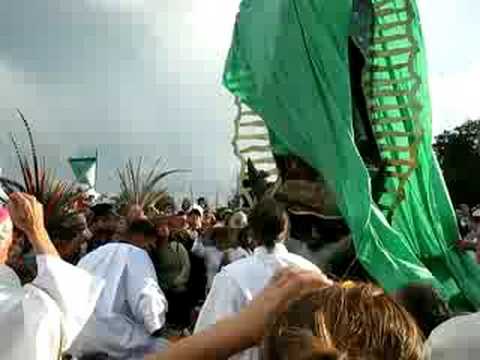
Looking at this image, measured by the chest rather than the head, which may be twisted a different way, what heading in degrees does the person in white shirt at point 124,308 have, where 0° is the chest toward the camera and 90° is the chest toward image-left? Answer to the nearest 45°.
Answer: approximately 225°

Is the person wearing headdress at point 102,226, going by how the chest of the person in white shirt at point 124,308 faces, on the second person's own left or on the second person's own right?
on the second person's own left

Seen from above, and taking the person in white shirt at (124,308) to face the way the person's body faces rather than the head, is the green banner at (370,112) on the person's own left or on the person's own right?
on the person's own right

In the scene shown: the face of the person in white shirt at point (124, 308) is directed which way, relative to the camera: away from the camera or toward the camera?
away from the camera

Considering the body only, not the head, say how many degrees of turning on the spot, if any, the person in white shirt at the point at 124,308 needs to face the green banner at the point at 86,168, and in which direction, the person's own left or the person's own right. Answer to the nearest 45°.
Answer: approximately 45° to the person's own left

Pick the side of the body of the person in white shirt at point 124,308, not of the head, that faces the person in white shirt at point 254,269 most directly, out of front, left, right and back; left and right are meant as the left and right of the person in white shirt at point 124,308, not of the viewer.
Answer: right

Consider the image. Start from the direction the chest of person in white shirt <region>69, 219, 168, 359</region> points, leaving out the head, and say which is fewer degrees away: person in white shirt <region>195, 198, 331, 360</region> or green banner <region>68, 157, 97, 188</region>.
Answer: the green banner

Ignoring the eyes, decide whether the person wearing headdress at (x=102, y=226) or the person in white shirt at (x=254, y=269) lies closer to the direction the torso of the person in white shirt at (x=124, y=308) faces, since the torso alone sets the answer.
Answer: the person wearing headdress

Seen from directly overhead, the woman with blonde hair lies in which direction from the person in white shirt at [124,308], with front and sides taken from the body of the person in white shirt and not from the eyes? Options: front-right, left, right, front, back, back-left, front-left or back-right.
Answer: back-right

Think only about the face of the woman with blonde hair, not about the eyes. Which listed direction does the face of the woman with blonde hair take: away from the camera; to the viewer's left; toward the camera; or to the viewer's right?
away from the camera
